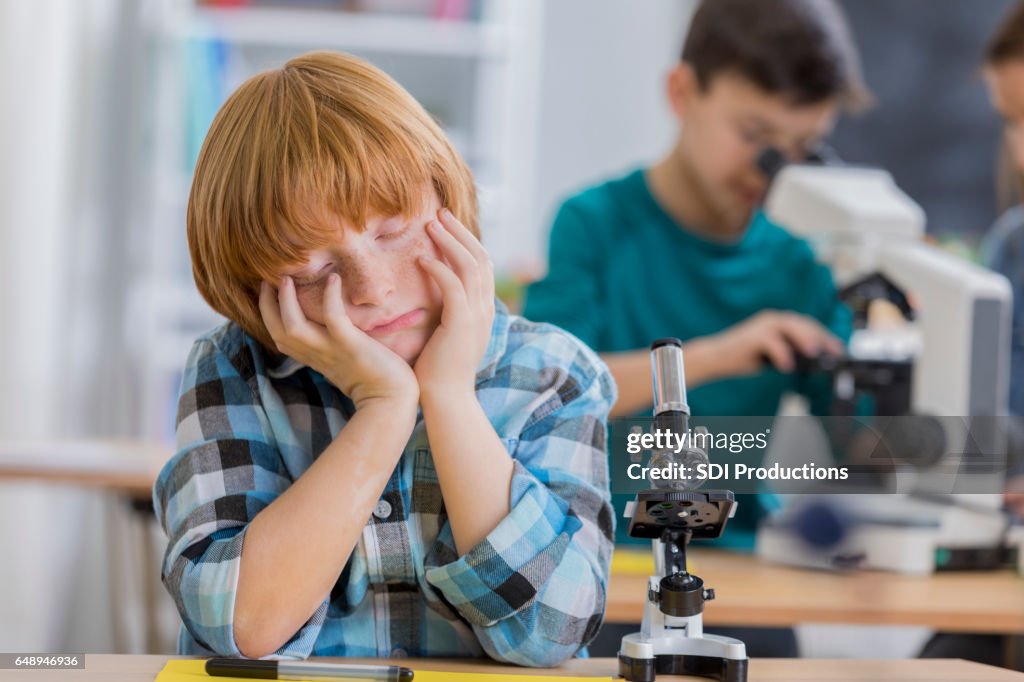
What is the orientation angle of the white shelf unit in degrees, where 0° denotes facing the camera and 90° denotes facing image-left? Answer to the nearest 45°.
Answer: approximately 0°

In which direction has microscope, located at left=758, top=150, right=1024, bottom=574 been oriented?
to the viewer's left

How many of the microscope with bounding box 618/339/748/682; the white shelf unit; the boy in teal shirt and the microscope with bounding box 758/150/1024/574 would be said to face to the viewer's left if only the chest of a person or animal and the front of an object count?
1

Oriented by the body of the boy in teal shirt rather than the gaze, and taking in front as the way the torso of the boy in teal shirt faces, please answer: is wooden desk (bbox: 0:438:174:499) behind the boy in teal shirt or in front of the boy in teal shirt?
behind

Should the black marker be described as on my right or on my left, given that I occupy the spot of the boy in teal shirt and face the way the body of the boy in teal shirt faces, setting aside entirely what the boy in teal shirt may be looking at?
on my right

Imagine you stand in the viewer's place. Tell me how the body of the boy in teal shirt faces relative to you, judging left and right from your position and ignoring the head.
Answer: facing the viewer and to the right of the viewer

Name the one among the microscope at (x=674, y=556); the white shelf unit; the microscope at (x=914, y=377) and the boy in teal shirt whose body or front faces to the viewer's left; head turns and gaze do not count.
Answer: the microscope at (x=914, y=377)

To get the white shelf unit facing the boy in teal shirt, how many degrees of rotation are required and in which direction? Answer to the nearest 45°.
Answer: approximately 45° to its left
